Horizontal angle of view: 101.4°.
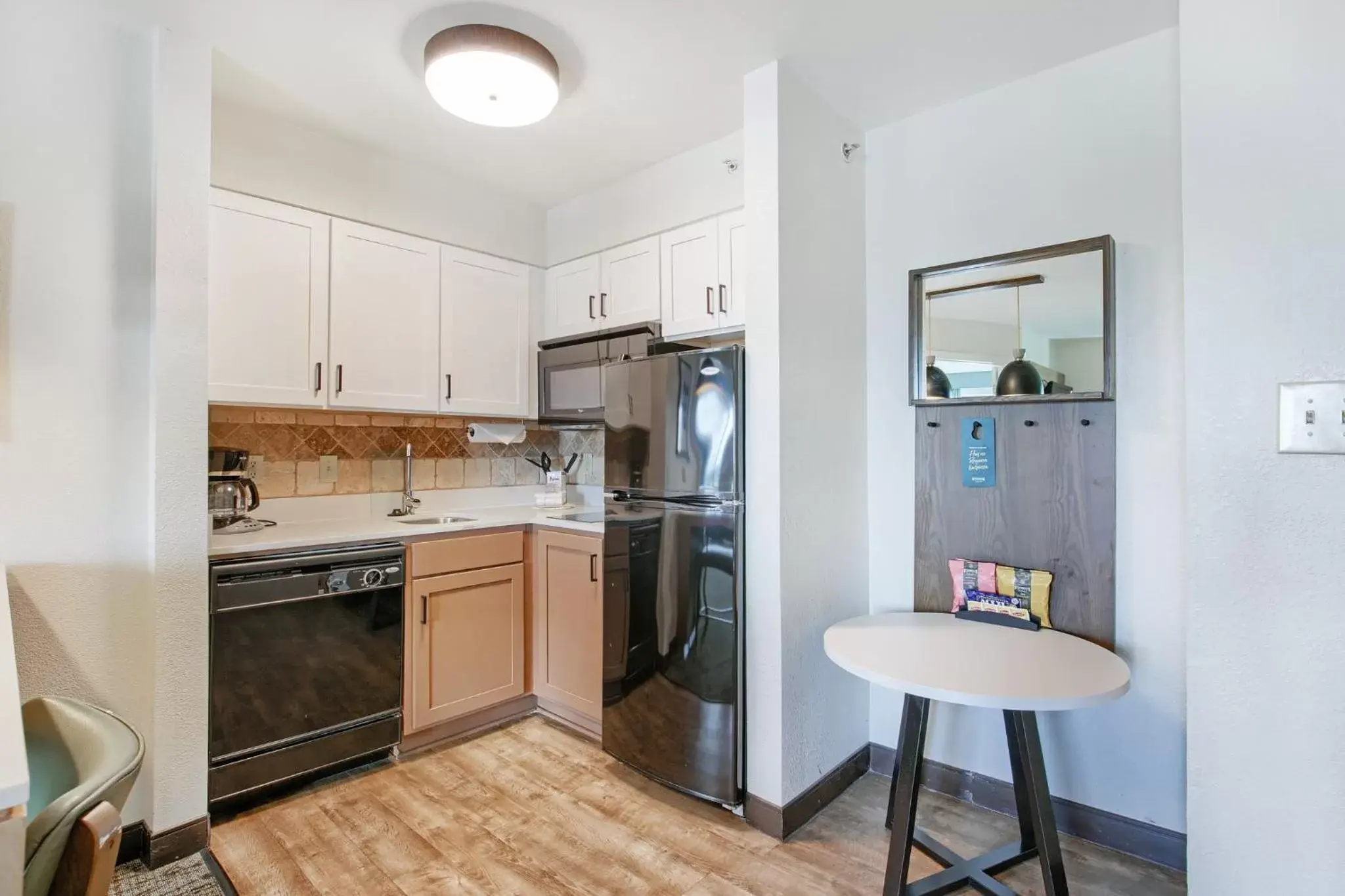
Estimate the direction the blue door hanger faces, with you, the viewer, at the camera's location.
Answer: facing the viewer

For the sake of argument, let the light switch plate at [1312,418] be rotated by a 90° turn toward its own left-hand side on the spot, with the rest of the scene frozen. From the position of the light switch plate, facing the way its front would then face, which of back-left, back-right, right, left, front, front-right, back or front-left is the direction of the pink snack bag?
back-left

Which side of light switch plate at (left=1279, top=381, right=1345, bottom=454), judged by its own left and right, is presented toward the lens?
front

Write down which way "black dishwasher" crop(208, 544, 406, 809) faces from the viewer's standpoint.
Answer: facing the viewer and to the right of the viewer

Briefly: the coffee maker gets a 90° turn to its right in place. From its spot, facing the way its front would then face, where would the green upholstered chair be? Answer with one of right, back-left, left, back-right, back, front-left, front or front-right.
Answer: front-left

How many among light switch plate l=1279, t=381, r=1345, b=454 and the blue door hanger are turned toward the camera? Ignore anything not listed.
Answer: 2

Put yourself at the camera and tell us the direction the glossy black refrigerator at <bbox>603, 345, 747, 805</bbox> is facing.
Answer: facing the viewer and to the left of the viewer

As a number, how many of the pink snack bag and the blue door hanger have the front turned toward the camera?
2

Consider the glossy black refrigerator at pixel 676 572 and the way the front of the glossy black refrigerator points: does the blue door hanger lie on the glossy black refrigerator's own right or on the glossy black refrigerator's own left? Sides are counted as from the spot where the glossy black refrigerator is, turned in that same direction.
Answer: on the glossy black refrigerator's own left

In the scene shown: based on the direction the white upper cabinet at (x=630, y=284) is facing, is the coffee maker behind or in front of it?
in front
